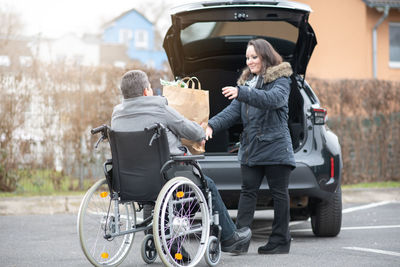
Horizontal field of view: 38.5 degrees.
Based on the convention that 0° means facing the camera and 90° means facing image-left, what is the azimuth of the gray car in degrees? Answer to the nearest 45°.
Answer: approximately 180°

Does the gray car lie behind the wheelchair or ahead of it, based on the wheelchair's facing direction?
ahead

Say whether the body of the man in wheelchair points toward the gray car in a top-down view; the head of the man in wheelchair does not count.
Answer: yes

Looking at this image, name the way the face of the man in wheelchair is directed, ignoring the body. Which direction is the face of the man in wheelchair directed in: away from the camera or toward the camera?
away from the camera

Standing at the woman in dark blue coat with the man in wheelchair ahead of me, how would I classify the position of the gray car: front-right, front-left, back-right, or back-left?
back-right

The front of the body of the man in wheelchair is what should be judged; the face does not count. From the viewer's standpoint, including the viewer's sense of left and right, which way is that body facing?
facing away from the viewer and to the right of the viewer

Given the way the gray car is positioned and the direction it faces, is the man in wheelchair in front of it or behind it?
behind

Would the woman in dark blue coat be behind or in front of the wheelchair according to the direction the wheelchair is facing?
in front

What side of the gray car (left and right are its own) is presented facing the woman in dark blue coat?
back

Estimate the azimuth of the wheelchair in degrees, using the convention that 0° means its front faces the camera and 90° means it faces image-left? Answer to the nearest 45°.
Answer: approximately 225°
